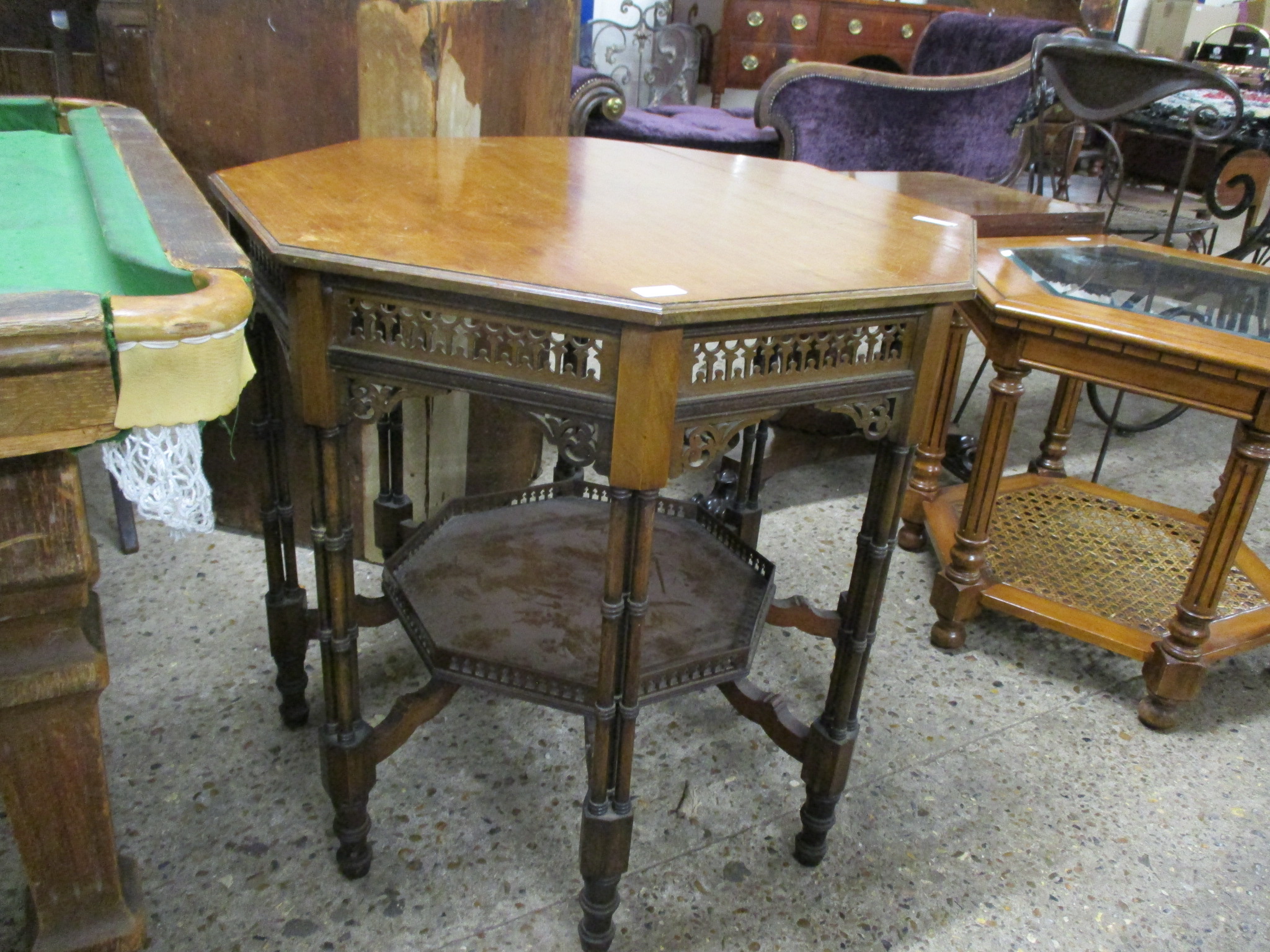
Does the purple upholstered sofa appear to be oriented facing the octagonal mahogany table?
yes

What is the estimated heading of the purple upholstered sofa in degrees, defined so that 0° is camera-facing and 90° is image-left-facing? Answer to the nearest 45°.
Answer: approximately 0°

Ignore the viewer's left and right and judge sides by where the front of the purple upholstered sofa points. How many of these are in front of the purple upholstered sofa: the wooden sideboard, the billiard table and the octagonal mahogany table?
2

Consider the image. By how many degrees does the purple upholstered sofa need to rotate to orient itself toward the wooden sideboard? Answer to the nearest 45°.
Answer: approximately 180°

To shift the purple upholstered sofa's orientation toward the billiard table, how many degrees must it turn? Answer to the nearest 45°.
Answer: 0° — it already faces it
